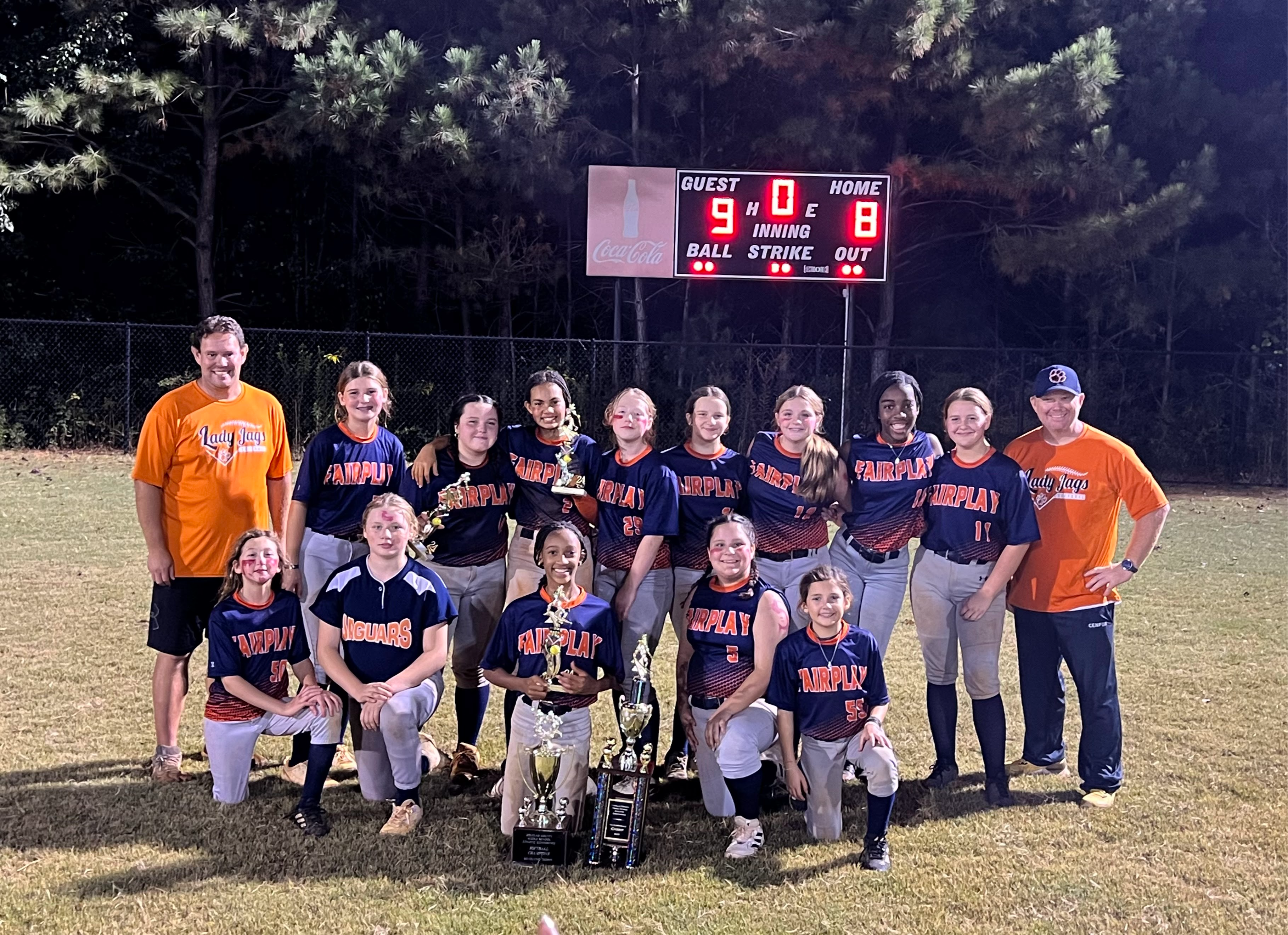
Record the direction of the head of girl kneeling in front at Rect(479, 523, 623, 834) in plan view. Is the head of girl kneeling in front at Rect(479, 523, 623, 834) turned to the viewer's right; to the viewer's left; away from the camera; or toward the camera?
toward the camera

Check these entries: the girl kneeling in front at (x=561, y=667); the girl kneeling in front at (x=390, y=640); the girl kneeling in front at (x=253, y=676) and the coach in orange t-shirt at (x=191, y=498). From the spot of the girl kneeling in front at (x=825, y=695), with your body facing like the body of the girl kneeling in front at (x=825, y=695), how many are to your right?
4

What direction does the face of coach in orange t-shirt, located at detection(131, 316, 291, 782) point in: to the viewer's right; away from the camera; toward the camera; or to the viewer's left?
toward the camera

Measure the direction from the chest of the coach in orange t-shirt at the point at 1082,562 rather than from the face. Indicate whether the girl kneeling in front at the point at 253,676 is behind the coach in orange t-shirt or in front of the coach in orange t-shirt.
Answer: in front

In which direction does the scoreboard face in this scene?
toward the camera

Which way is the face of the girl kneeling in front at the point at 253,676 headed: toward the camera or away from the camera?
toward the camera

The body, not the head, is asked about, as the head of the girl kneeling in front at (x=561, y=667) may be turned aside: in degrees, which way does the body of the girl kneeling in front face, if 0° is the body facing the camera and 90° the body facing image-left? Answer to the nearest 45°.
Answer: approximately 0°

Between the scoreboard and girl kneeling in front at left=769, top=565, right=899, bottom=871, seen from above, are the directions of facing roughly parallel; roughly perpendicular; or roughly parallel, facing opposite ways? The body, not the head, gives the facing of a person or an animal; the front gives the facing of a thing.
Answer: roughly parallel

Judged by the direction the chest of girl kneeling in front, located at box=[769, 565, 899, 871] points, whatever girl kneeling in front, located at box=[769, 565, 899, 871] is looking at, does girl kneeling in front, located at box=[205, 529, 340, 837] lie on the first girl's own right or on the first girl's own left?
on the first girl's own right

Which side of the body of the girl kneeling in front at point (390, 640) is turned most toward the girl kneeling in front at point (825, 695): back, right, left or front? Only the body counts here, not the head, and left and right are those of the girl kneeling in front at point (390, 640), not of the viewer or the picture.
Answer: left

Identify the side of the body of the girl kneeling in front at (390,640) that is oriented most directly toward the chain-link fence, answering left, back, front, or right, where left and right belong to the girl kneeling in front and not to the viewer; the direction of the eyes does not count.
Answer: back

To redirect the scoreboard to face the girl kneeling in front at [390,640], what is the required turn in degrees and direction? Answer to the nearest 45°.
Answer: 0° — it already faces them

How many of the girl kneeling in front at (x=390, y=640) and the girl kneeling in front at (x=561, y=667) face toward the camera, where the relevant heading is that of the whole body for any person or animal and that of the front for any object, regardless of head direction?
2

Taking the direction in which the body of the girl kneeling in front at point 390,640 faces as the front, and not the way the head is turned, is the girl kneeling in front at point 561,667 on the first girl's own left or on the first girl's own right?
on the first girl's own left

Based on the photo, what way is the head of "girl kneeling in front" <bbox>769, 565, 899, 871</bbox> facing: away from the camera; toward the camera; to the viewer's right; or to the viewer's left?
toward the camera

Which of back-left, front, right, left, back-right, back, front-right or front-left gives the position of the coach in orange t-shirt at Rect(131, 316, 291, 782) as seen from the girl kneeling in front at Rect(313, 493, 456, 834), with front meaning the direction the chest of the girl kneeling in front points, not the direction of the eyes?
back-right

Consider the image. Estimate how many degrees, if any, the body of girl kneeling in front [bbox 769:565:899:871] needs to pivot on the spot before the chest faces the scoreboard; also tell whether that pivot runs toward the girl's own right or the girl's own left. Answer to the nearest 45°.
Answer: approximately 180°

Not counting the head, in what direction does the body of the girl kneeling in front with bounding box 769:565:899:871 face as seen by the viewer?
toward the camera

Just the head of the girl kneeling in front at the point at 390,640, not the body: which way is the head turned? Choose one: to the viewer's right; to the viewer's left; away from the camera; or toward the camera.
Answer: toward the camera

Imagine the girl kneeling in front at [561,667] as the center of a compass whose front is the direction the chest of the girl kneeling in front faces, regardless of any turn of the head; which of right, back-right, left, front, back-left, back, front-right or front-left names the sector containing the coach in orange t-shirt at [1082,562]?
left

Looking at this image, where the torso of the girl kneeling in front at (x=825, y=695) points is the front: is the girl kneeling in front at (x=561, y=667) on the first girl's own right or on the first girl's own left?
on the first girl's own right
